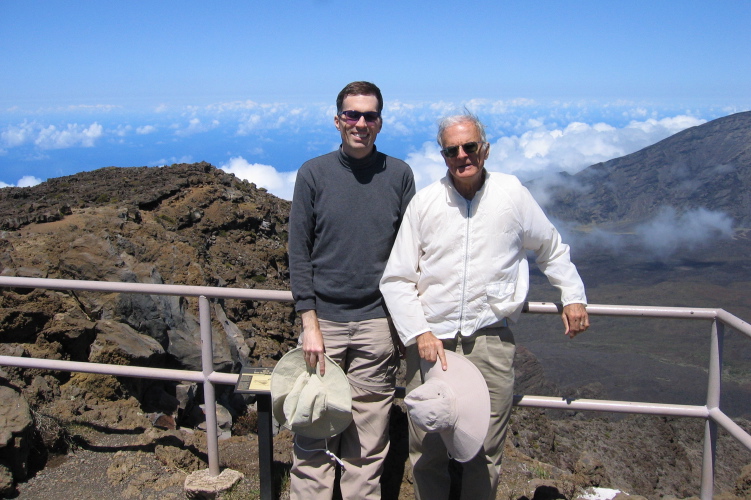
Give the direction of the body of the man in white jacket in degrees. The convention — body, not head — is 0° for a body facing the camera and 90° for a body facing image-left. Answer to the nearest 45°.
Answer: approximately 0°

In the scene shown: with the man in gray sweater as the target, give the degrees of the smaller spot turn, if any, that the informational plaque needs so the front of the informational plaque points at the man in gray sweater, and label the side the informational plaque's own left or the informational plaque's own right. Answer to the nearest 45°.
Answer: approximately 45° to the informational plaque's own left

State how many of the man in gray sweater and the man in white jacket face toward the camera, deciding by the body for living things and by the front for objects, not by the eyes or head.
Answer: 2

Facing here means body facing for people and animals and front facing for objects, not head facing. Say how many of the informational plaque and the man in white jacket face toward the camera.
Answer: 2

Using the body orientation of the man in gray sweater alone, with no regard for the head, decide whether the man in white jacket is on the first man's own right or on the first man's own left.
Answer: on the first man's own left

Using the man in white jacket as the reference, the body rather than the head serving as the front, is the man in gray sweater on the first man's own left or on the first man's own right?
on the first man's own right

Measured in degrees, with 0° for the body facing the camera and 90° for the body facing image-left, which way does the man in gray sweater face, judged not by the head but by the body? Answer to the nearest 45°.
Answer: approximately 0°
